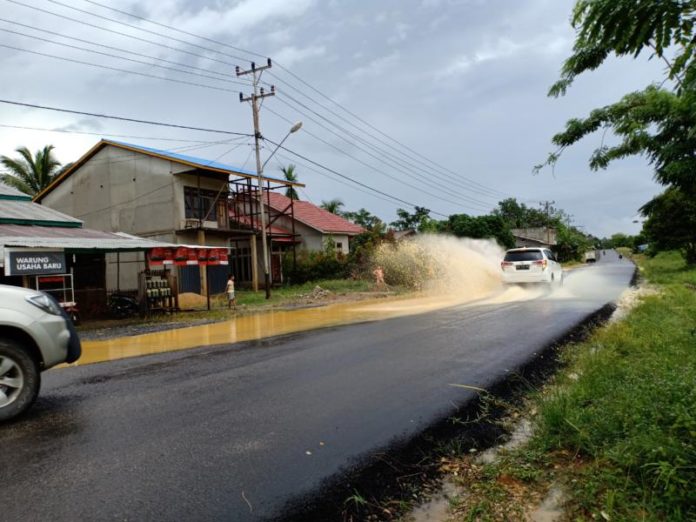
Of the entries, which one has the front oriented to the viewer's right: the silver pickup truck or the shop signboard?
the silver pickup truck

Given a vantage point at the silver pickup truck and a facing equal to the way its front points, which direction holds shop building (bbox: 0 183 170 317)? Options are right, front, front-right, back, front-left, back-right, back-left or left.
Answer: left

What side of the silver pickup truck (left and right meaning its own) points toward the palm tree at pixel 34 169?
left

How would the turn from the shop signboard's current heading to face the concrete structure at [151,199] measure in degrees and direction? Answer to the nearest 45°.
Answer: approximately 135° to its left

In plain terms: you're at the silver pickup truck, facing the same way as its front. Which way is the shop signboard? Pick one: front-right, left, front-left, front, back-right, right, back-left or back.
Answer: left

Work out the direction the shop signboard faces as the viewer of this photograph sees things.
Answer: facing the viewer

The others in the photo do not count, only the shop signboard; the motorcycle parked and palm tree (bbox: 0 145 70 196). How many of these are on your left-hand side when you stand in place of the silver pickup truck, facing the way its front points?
3

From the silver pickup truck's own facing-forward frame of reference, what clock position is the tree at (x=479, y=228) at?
The tree is roughly at 11 o'clock from the silver pickup truck.

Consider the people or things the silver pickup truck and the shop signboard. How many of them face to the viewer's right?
1

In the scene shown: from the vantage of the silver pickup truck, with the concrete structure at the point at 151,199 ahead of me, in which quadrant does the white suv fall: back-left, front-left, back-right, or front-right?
front-right

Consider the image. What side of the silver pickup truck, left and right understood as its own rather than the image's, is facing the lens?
right

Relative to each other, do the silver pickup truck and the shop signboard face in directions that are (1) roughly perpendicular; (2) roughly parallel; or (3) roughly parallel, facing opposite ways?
roughly perpendicular

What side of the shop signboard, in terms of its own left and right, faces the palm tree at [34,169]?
back

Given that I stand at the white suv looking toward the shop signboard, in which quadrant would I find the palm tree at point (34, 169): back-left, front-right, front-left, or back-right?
front-right
